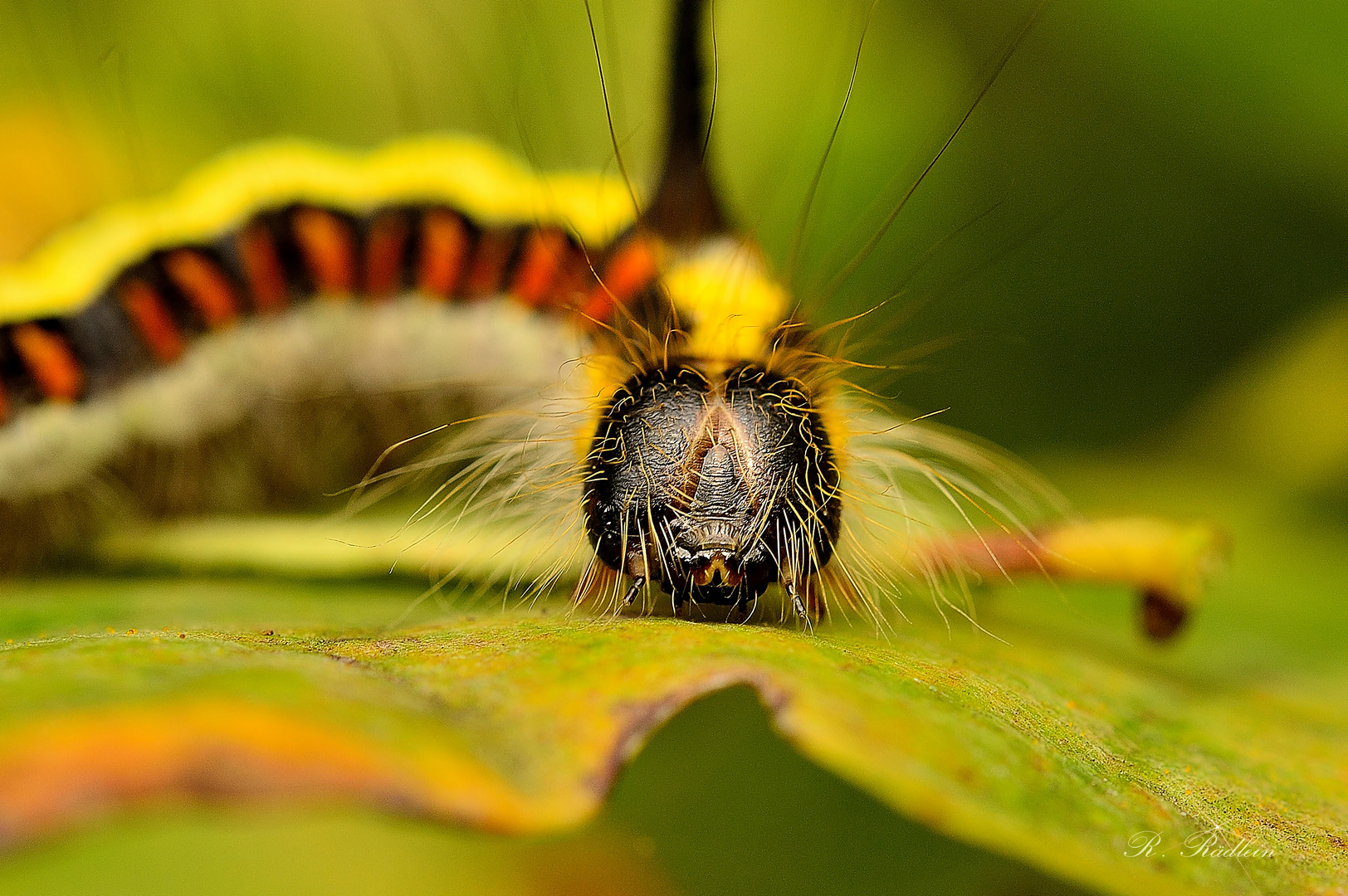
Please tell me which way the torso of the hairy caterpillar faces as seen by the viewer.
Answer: toward the camera
